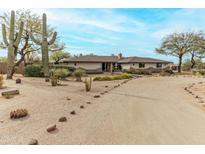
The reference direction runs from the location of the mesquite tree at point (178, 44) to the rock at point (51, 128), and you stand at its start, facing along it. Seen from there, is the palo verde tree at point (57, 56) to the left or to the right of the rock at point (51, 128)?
right

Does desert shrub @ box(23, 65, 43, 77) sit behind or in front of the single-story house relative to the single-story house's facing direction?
in front

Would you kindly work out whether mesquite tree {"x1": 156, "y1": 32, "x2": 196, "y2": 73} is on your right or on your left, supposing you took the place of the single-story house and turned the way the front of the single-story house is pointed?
on your left

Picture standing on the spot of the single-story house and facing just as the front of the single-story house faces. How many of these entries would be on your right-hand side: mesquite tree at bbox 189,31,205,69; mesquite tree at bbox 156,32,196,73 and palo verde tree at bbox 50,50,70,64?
1

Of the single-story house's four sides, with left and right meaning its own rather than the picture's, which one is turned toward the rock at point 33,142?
front

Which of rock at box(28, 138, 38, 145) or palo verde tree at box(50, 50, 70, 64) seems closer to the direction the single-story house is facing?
the rock

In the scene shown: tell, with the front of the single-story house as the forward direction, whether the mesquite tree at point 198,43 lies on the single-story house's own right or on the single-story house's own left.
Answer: on the single-story house's own left

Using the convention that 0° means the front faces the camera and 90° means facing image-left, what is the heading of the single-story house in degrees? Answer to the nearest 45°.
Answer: approximately 0°

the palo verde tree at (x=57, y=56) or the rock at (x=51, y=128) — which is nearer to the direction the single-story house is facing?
the rock

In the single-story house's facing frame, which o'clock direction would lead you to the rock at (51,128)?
The rock is roughly at 12 o'clock from the single-story house.

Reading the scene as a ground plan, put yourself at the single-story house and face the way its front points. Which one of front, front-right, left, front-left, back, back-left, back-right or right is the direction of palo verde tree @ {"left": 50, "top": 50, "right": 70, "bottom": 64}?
right

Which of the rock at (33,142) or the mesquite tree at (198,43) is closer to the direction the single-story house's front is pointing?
the rock

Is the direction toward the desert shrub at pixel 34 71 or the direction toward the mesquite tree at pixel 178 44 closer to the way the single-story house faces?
the desert shrub
